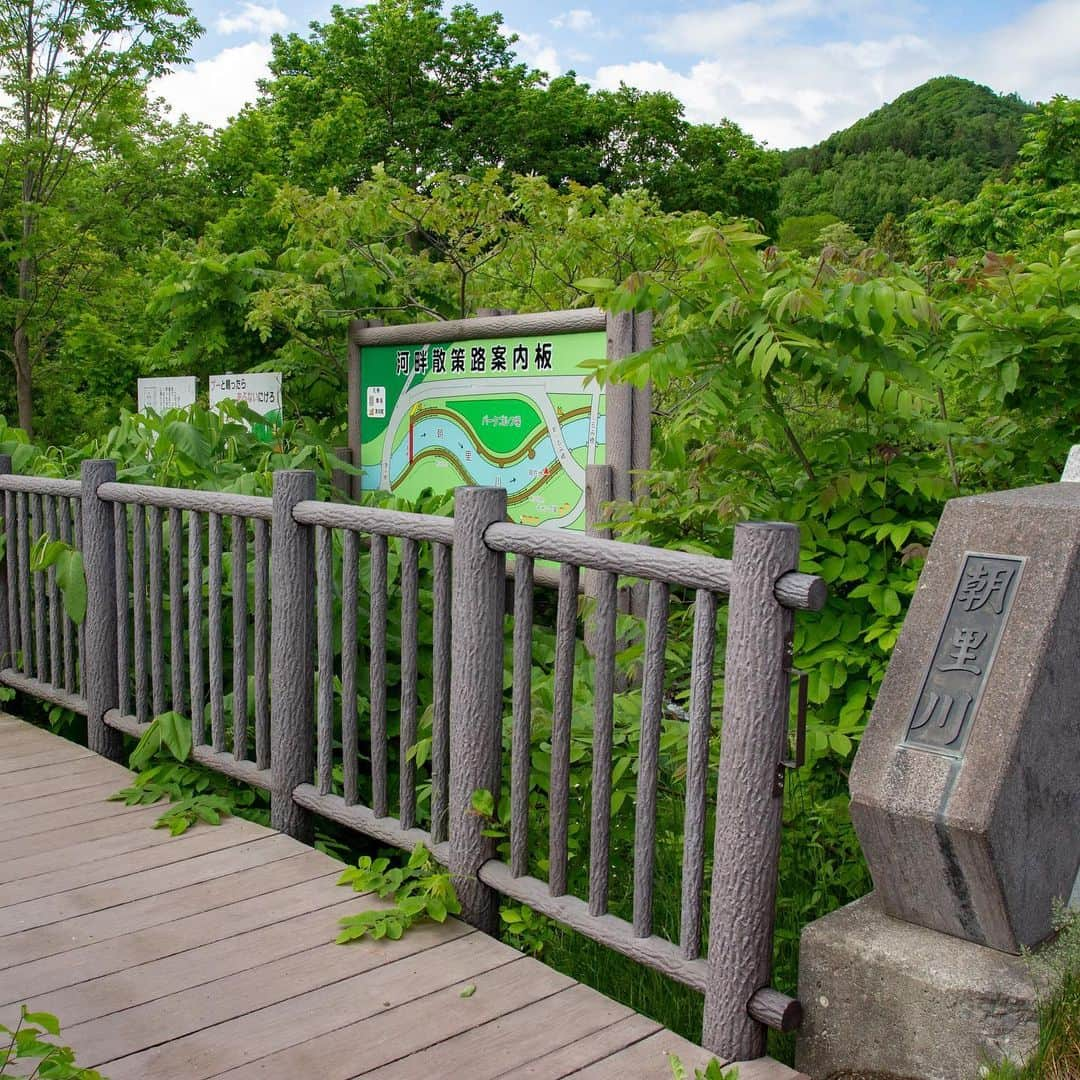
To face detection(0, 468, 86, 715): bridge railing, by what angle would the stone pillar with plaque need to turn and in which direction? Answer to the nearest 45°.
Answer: approximately 45° to its right

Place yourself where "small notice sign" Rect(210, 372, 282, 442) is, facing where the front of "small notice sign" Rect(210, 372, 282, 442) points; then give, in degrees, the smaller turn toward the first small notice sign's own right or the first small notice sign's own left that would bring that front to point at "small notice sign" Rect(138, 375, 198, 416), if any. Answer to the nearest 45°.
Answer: approximately 135° to the first small notice sign's own right

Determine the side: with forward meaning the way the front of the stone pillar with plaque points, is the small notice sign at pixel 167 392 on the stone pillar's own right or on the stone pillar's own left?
on the stone pillar's own right

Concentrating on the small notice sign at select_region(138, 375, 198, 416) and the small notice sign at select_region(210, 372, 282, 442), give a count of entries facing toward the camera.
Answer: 2

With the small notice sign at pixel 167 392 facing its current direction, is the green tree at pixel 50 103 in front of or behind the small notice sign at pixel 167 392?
behind

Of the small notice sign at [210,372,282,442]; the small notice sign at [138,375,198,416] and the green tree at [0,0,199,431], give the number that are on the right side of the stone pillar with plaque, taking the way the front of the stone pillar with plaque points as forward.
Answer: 3

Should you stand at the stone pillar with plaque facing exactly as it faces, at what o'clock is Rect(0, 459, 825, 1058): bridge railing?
The bridge railing is roughly at 2 o'clock from the stone pillar with plaque.

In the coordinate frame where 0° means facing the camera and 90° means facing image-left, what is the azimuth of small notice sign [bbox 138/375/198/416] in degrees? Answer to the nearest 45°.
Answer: approximately 0°

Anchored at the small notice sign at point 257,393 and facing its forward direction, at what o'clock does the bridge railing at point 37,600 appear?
The bridge railing is roughly at 1 o'clock from the small notice sign.

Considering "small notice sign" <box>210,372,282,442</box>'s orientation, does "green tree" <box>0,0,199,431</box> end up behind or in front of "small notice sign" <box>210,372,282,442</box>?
behind

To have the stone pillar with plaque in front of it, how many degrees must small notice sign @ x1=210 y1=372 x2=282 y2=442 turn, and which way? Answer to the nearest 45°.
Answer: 0° — it already faces it

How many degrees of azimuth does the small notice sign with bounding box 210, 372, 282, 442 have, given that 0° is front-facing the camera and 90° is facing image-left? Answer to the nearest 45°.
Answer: approximately 0°
